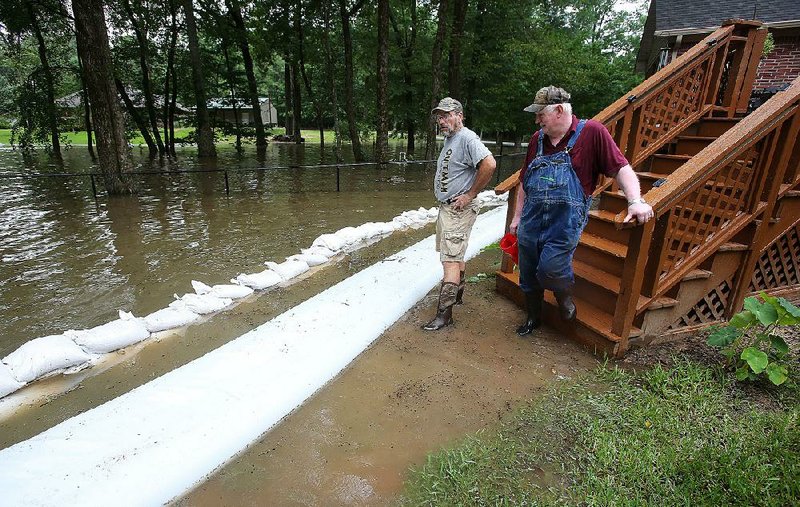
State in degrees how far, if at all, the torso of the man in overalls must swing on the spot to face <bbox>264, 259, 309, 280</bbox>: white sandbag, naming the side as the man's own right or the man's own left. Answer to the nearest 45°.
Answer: approximately 45° to the man's own right

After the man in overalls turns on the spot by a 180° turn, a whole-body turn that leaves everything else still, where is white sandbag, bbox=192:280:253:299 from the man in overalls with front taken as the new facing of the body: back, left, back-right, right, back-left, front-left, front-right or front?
back-left

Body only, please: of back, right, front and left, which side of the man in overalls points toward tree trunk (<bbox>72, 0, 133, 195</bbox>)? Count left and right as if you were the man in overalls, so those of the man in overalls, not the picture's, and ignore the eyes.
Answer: right

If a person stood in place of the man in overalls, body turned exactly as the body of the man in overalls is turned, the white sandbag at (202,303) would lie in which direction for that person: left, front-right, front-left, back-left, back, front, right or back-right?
front-right

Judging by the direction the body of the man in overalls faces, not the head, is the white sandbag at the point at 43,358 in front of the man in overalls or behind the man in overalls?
in front

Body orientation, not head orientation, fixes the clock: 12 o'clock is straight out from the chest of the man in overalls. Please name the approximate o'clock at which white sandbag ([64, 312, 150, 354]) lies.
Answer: The white sandbag is roughly at 1 o'clock from the man in overalls.

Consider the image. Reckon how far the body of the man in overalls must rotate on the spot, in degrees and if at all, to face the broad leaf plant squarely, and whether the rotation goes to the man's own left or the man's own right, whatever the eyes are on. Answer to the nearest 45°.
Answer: approximately 135° to the man's own left

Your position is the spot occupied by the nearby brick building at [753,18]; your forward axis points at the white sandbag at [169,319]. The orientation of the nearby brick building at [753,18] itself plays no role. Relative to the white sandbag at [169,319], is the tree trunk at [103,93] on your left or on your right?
right

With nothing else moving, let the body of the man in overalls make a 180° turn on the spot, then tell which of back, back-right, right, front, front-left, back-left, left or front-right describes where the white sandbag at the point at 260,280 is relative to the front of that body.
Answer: back-left

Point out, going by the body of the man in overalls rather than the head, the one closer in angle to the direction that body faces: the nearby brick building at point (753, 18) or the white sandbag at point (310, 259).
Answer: the white sandbag

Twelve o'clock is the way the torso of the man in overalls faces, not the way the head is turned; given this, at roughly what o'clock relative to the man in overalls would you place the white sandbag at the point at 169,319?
The white sandbag is roughly at 1 o'clock from the man in overalls.

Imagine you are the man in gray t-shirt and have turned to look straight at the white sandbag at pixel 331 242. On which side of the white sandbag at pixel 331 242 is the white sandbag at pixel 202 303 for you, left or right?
left

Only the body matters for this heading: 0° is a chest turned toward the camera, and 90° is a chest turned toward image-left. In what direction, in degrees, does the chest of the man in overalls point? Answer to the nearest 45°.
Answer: approximately 45°

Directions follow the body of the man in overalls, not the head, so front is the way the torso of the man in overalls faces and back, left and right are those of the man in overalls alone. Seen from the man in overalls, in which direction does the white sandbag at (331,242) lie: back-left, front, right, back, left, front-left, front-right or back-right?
right
